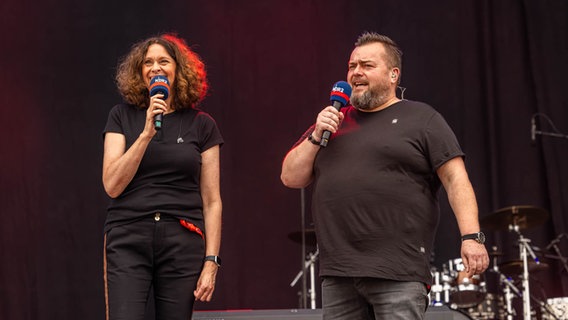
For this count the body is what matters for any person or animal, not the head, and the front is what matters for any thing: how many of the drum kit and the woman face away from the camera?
0

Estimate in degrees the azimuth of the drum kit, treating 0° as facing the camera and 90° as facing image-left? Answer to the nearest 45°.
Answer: approximately 45°

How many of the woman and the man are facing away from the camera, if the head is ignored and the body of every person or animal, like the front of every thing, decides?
0

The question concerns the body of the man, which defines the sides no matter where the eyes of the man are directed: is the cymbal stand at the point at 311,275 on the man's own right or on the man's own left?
on the man's own right

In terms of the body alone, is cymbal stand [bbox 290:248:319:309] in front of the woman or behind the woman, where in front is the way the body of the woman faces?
behind

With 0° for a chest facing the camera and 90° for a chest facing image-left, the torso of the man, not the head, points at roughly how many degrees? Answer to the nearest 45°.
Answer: approximately 45°

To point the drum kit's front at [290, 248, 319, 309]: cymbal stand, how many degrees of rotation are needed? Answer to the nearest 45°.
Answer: approximately 45° to its right
